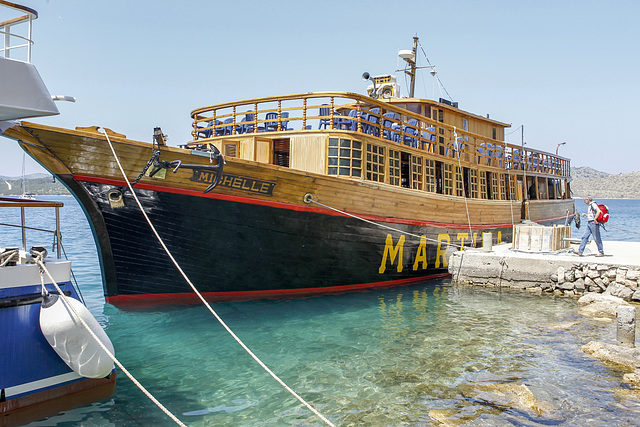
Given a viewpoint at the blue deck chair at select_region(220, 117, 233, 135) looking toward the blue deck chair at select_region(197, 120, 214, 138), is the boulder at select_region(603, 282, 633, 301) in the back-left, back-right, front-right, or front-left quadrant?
back-right

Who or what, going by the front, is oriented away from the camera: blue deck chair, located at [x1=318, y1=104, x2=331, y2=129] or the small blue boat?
the blue deck chair

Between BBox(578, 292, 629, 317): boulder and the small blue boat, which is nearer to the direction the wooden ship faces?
the small blue boat

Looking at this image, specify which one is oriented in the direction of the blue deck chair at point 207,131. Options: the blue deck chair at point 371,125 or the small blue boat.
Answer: the blue deck chair at point 371,125

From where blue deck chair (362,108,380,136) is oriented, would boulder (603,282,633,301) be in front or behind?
behind

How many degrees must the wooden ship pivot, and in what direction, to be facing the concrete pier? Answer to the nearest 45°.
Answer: approximately 135° to its left

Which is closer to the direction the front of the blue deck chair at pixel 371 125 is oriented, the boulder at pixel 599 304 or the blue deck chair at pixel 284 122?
the blue deck chair

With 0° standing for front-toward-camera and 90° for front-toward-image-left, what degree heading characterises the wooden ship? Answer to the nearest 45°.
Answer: approximately 45°

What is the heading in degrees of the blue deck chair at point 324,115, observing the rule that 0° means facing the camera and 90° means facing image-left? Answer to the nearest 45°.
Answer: approximately 180°

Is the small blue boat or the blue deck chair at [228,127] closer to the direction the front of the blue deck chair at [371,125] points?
the blue deck chair
